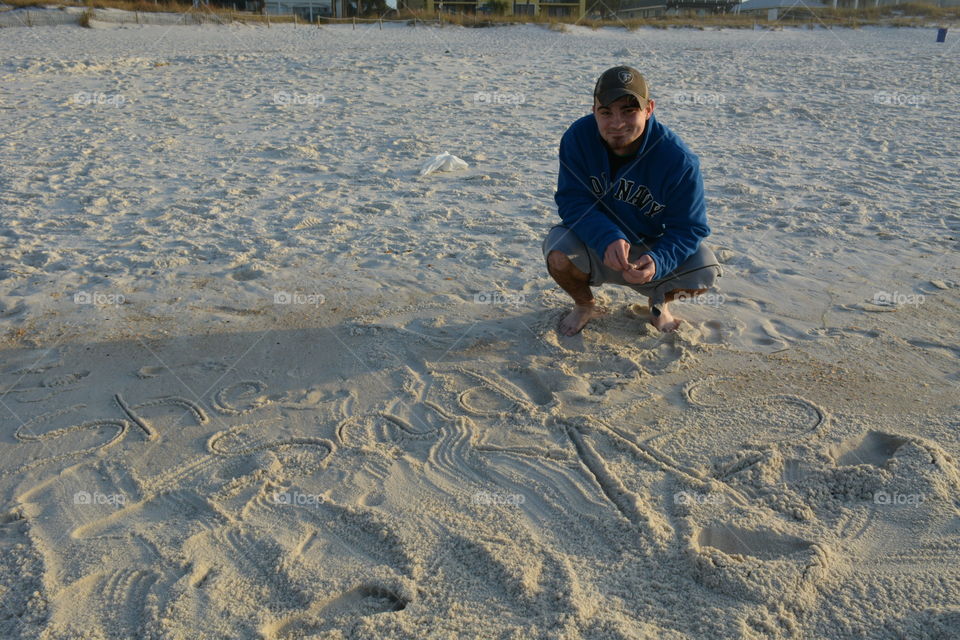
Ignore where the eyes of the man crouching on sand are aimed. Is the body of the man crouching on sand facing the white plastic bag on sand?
no

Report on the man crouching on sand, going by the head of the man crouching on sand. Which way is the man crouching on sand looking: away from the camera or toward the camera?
toward the camera

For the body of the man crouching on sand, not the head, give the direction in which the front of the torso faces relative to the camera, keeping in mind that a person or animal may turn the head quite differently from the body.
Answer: toward the camera
